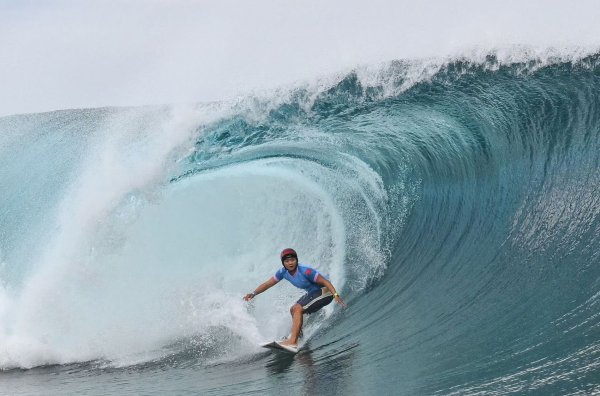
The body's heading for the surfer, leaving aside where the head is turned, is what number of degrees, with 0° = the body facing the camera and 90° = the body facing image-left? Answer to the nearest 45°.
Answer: approximately 45°
